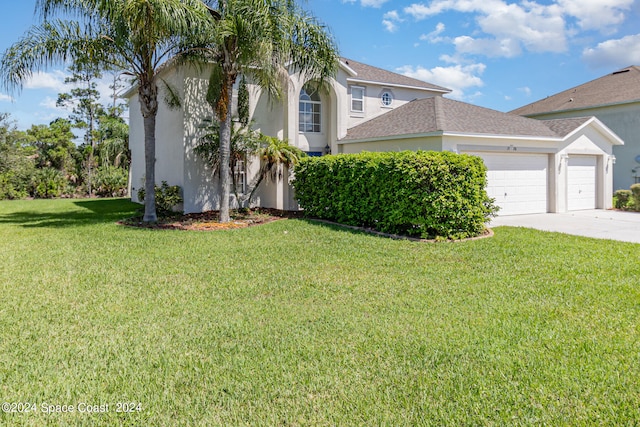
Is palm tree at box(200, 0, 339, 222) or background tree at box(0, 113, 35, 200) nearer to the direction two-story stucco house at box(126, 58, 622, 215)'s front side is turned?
the palm tree

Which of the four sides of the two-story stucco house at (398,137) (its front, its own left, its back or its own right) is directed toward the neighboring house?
left

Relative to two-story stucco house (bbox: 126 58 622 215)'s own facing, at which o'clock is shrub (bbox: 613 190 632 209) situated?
The shrub is roughly at 10 o'clock from the two-story stucco house.

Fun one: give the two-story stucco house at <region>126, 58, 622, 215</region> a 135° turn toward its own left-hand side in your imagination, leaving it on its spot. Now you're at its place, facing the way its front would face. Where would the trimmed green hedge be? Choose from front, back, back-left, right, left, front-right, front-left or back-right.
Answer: back

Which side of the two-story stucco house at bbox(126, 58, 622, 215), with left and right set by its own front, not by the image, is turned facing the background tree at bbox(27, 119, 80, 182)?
back

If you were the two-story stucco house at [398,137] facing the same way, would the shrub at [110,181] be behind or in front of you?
behind

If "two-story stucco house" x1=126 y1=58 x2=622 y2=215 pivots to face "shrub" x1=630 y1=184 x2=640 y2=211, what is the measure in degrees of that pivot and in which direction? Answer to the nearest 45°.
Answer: approximately 45° to its left

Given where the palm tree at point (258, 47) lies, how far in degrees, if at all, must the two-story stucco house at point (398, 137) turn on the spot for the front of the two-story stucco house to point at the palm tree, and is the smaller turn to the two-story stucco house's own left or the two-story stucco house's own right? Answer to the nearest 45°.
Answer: approximately 90° to the two-story stucco house's own right
